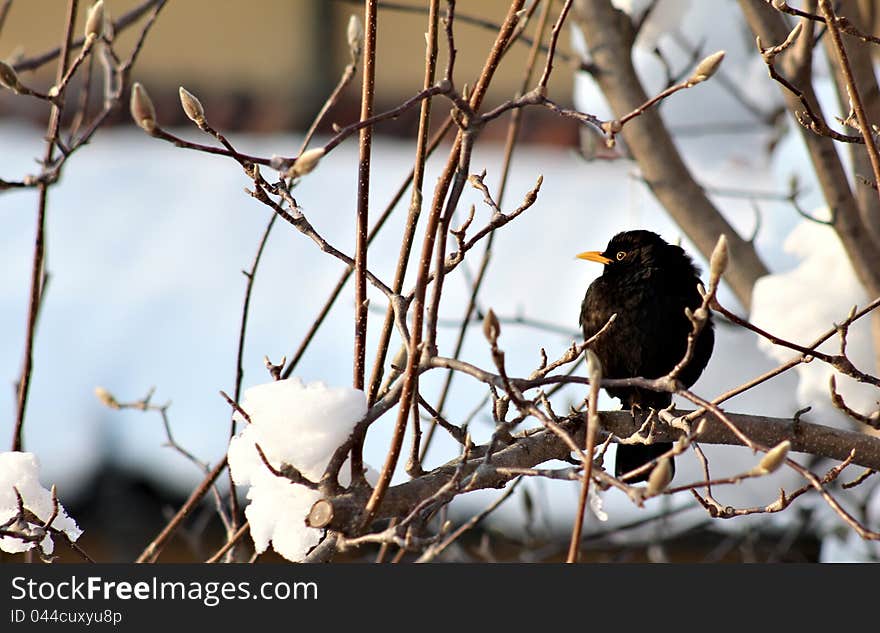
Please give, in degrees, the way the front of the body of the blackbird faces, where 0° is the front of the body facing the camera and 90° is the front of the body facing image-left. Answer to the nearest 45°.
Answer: approximately 45°
